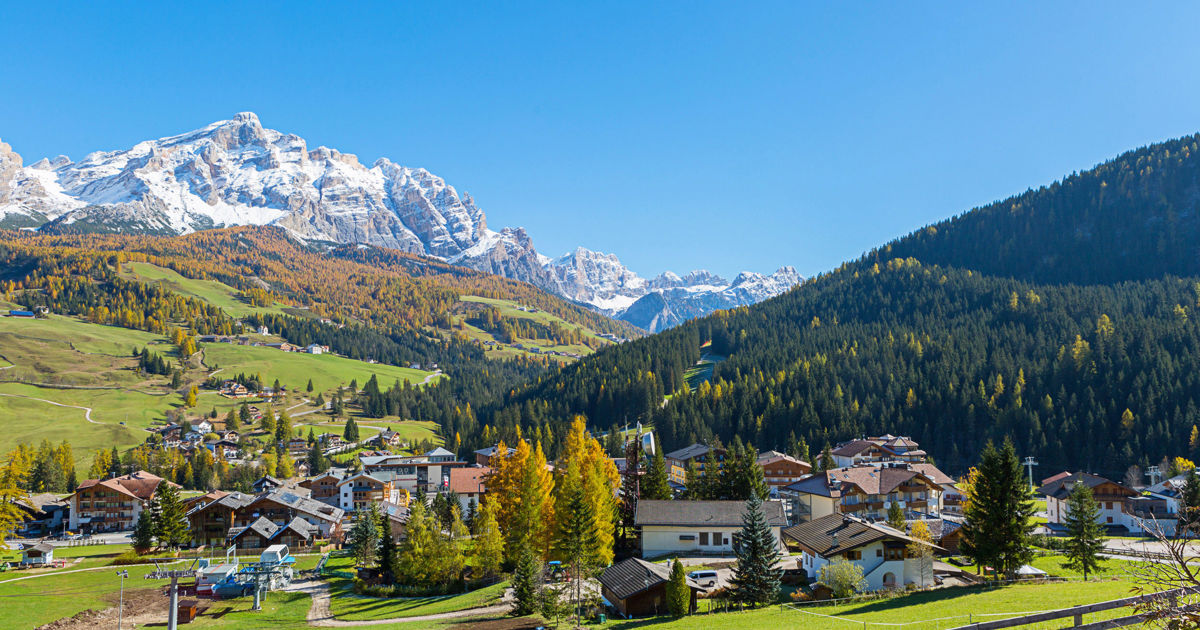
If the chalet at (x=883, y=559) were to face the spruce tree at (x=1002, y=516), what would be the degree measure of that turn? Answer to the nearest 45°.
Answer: approximately 45° to its left

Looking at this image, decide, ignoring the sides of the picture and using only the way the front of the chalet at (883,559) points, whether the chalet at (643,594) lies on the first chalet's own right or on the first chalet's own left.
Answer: on the first chalet's own right

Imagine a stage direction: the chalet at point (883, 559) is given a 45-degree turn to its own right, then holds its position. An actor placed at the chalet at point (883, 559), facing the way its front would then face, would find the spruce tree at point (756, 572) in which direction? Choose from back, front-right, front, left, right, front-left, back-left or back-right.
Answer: front-right

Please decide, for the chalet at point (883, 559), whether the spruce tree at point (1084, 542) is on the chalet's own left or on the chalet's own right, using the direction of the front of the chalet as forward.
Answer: on the chalet's own left

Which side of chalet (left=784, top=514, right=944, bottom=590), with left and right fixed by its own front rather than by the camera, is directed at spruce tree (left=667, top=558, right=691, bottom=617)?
right

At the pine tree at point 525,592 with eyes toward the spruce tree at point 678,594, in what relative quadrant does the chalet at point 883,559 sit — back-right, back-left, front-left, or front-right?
front-left

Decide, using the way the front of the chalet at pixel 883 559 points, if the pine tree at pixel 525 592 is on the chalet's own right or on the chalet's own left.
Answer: on the chalet's own right

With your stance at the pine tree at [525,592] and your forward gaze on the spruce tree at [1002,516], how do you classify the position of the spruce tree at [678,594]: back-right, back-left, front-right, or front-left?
front-right
